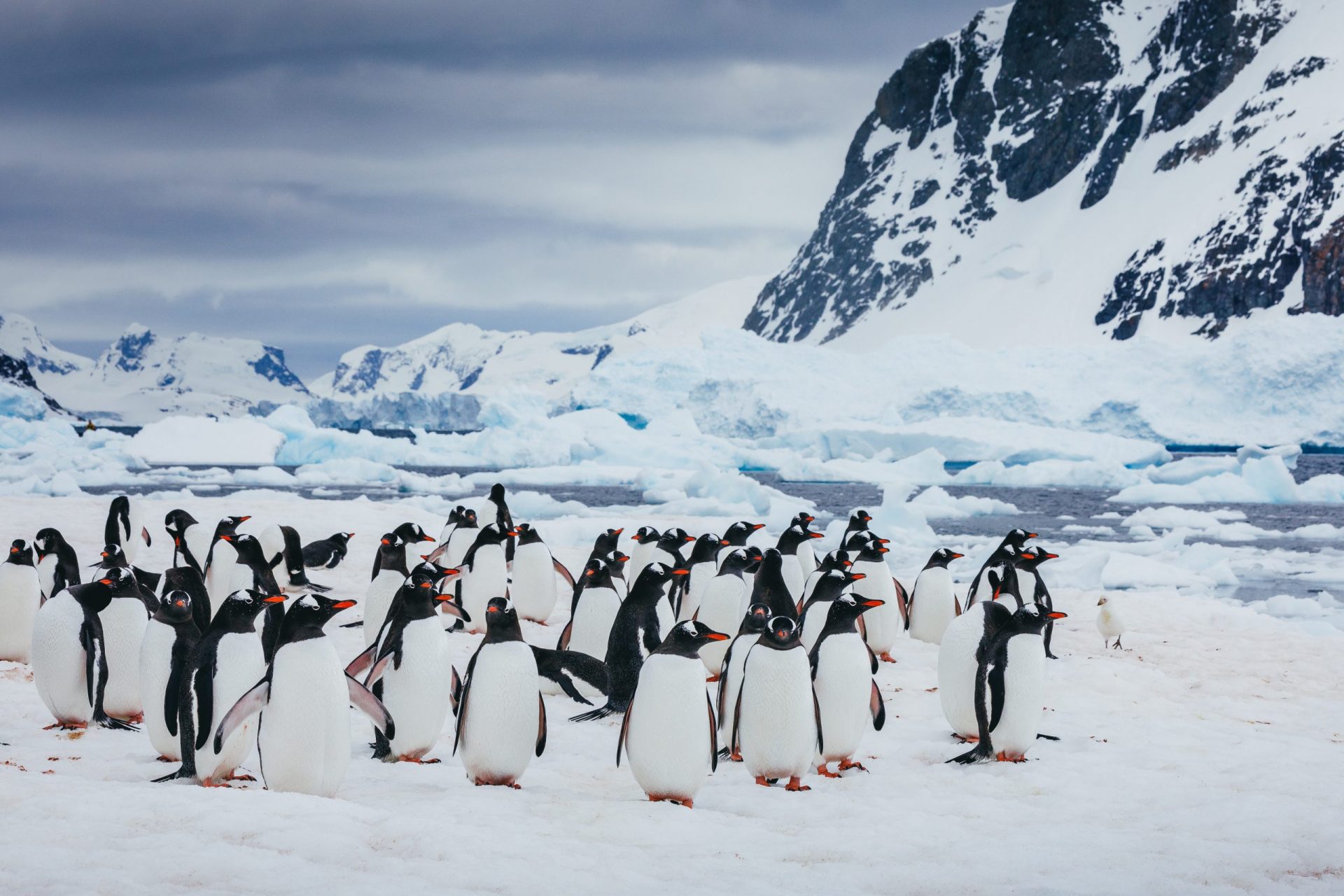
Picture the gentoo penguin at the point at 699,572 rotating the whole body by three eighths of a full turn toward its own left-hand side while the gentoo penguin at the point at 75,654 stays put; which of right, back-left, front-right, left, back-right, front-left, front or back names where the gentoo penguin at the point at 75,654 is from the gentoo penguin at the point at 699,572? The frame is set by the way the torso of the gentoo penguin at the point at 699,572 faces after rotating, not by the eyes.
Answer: back-left

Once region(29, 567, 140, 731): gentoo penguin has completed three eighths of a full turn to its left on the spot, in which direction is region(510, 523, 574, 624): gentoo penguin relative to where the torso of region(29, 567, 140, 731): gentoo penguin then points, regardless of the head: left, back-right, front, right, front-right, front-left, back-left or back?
front-left

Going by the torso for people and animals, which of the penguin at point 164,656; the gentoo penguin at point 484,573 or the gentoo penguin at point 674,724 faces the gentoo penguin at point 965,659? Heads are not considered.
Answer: the gentoo penguin at point 484,573

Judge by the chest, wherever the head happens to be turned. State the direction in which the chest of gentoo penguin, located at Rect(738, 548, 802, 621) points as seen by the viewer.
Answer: away from the camera

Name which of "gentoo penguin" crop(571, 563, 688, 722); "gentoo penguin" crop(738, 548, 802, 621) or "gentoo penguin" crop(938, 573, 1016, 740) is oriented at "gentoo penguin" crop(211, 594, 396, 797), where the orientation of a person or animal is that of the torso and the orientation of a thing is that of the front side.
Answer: "gentoo penguin" crop(938, 573, 1016, 740)

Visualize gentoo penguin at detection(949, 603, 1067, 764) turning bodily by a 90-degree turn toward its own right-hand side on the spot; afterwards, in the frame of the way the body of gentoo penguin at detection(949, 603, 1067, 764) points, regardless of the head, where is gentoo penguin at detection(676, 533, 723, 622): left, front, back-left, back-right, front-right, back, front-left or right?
right

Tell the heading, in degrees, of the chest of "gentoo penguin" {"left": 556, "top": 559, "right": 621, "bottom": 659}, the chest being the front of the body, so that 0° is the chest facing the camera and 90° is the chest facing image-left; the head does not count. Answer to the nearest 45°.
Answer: approximately 0°

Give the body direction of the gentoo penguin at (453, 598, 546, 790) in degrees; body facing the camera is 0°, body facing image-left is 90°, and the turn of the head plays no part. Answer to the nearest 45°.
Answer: approximately 0°

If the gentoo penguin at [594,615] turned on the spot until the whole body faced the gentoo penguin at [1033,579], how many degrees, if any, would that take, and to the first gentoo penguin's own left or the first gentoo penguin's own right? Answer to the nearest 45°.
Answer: approximately 135° to the first gentoo penguin's own left

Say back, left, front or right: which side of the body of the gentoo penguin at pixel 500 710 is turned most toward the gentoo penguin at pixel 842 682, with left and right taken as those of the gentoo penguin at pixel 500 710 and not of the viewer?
left

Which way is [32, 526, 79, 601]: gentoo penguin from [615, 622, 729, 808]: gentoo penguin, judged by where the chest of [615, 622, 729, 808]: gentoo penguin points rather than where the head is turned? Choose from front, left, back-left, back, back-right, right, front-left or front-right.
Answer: back-right
